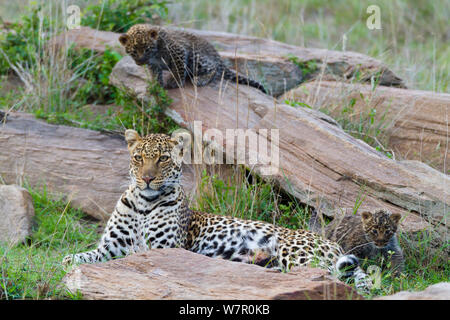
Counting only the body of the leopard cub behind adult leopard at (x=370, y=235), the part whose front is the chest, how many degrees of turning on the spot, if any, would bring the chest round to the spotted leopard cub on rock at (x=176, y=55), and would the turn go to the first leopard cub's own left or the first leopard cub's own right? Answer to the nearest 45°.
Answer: approximately 180°

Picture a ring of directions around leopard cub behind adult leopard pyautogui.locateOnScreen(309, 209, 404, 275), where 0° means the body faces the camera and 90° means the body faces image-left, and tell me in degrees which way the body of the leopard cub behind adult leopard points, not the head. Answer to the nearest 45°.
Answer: approximately 315°

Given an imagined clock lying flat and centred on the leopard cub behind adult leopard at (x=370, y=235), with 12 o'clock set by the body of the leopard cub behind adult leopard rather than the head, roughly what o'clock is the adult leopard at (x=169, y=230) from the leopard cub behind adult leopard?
The adult leopard is roughly at 4 o'clock from the leopard cub behind adult leopard.

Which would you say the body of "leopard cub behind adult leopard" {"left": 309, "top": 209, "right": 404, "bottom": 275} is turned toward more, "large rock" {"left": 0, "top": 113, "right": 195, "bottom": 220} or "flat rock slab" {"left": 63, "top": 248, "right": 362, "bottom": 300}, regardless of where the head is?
the flat rock slab

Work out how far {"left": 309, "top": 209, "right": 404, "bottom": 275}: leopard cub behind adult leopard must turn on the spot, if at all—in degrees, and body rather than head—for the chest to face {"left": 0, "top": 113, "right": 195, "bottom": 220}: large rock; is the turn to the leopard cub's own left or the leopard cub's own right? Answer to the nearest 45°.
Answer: approximately 135° to the leopard cub's own right

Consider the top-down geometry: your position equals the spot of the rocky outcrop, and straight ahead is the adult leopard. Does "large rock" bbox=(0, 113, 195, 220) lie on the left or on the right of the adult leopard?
right

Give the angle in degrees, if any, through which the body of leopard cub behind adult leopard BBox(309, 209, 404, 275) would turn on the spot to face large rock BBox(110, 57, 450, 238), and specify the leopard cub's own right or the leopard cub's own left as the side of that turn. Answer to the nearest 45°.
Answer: approximately 180°

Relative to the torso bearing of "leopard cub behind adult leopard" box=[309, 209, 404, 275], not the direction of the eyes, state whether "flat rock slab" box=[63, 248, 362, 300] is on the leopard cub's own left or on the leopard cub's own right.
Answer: on the leopard cub's own right

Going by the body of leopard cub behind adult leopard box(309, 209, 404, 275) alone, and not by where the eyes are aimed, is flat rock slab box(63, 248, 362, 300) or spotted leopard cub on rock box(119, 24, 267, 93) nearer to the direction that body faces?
the flat rock slab

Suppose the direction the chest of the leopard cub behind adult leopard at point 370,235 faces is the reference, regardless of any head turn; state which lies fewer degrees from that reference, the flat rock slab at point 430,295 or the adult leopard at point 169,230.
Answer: the flat rock slab
